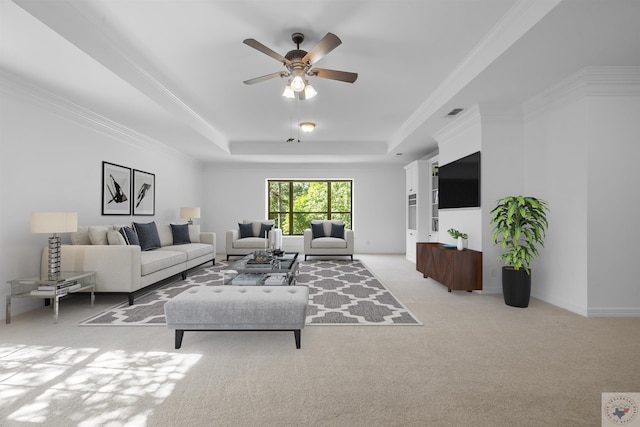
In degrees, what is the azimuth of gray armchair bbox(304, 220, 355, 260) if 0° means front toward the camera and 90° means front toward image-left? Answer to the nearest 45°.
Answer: approximately 0°

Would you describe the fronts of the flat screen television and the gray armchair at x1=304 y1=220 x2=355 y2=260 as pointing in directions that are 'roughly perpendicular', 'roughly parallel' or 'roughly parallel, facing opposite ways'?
roughly perpendicular

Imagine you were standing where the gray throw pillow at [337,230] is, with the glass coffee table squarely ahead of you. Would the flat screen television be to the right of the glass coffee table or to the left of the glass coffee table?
left

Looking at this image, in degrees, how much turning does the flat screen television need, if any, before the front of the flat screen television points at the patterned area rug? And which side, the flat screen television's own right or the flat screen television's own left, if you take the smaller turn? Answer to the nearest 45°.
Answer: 0° — it already faces it

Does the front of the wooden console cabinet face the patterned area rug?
yes

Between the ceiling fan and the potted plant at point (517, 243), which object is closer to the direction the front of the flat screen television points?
the ceiling fan

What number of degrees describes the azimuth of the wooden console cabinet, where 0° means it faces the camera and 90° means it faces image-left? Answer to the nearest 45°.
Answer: approximately 45°

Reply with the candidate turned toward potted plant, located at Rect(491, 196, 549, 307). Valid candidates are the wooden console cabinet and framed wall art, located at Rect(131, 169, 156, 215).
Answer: the framed wall art

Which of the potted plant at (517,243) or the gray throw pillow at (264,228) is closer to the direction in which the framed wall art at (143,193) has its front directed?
the potted plant

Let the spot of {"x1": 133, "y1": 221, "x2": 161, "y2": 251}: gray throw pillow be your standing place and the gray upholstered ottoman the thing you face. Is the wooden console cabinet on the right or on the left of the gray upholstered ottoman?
left

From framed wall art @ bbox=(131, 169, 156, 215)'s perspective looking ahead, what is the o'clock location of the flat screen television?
The flat screen television is roughly at 12 o'clock from the framed wall art.

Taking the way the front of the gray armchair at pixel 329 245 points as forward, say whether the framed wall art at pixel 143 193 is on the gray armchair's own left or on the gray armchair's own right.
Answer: on the gray armchair's own right

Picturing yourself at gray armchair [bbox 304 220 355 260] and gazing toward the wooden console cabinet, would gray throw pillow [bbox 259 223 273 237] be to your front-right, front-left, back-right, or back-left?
back-right
